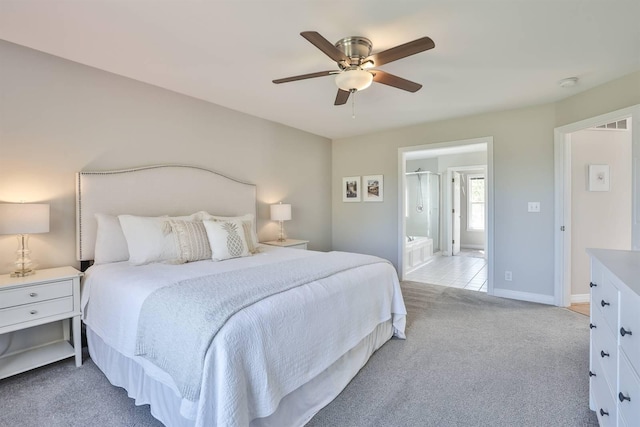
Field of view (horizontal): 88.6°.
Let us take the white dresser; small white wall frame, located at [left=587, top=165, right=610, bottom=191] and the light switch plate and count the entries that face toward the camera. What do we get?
2

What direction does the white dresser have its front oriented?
to the viewer's left

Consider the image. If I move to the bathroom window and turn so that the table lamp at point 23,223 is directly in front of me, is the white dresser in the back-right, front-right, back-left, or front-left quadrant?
front-left

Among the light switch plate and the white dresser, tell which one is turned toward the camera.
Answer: the light switch plate

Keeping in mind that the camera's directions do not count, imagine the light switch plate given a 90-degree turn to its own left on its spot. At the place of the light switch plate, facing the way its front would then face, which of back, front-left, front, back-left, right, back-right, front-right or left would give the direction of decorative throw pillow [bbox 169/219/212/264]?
back-right

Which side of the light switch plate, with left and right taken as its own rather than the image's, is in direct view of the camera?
front

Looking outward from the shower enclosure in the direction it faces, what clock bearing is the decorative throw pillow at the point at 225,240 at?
The decorative throw pillow is roughly at 2 o'clock from the shower enclosure.

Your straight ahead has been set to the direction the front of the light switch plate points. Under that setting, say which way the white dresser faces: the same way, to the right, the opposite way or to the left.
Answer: to the right

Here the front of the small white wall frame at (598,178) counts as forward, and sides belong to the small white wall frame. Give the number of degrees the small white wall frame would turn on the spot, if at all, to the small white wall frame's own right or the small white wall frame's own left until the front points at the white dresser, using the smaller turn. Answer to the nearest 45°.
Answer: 0° — it already faces it

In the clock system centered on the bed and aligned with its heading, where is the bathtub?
The bathtub is roughly at 9 o'clock from the bed.

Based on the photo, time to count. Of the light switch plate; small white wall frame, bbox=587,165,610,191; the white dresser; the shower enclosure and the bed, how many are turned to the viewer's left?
1

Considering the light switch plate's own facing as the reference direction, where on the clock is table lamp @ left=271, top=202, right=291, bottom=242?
The table lamp is roughly at 2 o'clock from the light switch plate.

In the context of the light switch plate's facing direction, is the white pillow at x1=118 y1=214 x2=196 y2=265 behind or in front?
in front

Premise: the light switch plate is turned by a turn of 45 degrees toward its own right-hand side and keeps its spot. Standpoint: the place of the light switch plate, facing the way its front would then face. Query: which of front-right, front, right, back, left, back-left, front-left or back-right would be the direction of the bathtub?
right

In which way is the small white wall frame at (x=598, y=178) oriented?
toward the camera

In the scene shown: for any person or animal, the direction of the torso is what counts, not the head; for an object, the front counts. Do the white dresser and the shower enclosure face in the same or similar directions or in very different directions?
very different directions

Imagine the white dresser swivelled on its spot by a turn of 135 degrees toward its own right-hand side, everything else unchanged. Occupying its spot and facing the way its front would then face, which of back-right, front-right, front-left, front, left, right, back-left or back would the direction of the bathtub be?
left

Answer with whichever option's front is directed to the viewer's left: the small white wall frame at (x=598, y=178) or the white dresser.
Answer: the white dresser

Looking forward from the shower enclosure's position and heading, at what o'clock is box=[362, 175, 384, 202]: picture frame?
The picture frame is roughly at 2 o'clock from the shower enclosure.
